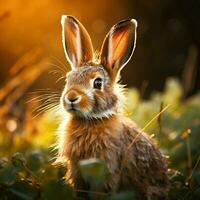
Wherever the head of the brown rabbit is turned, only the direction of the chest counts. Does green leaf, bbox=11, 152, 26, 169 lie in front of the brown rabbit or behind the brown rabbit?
in front

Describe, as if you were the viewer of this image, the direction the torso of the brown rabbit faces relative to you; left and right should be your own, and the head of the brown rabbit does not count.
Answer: facing the viewer and to the left of the viewer

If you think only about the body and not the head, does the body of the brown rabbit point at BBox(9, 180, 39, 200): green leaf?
yes

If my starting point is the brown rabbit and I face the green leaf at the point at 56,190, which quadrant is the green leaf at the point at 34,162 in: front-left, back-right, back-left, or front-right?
front-right

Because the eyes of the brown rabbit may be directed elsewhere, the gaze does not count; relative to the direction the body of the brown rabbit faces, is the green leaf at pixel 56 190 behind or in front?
in front

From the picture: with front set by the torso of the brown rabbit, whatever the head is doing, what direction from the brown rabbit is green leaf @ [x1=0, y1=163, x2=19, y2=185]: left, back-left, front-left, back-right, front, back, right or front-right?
front
